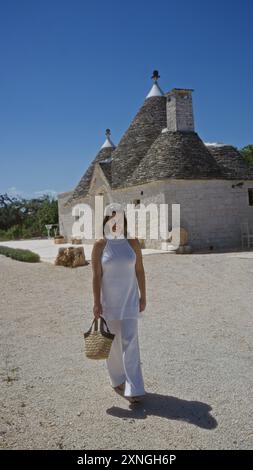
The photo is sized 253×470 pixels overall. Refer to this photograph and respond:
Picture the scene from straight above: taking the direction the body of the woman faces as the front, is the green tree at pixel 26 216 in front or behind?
behind

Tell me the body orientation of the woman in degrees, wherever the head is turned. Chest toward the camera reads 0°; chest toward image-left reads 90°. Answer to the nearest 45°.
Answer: approximately 0°

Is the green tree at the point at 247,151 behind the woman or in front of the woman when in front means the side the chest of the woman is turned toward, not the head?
behind
